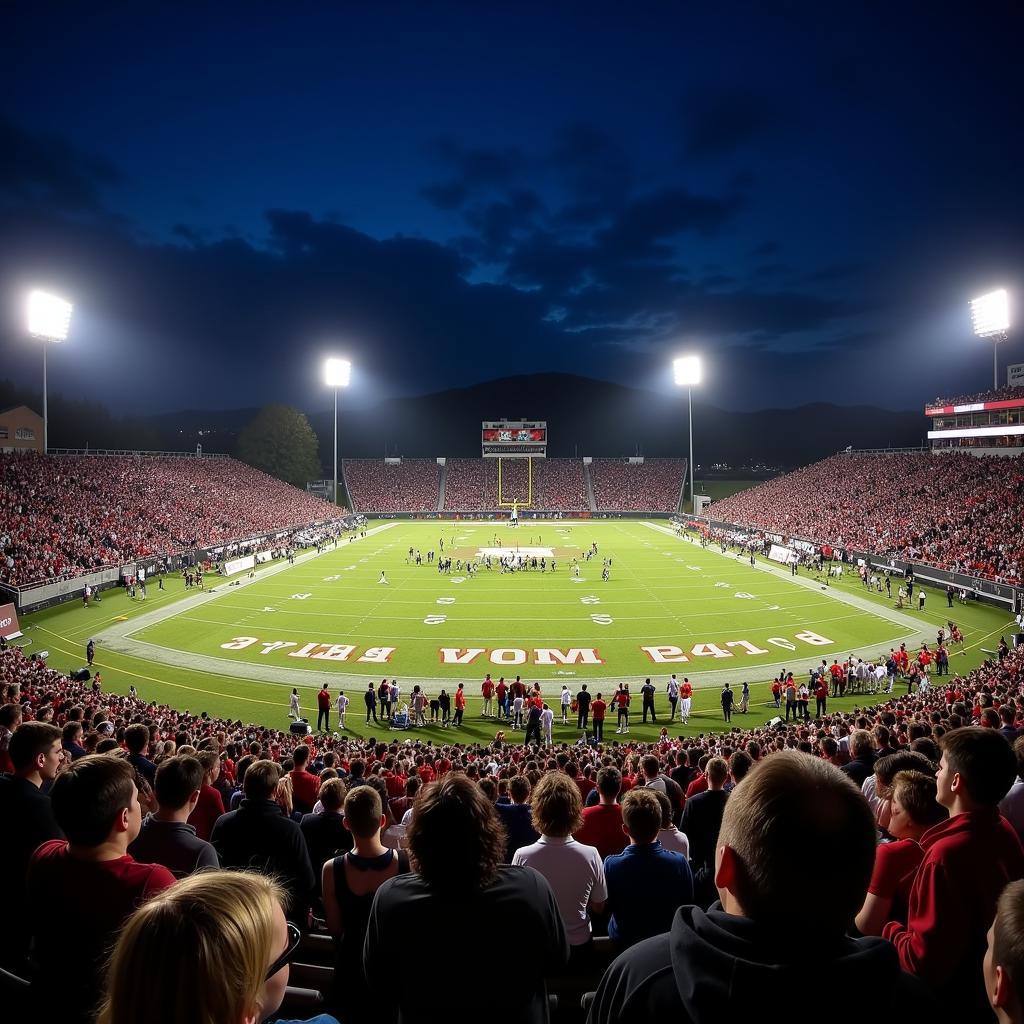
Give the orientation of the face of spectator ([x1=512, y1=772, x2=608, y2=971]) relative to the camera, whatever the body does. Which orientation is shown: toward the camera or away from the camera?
away from the camera

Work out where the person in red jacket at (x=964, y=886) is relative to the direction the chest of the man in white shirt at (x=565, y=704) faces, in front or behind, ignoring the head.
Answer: behind

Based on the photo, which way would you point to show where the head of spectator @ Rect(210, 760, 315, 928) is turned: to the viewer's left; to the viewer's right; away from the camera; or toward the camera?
away from the camera

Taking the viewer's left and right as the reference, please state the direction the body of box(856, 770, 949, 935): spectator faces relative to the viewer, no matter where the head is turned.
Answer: facing away from the viewer and to the left of the viewer

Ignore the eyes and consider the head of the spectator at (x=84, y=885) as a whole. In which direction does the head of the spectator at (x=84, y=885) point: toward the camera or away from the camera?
away from the camera

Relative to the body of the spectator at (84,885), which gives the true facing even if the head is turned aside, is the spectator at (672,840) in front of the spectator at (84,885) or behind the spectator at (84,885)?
in front

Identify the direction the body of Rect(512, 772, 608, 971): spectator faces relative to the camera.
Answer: away from the camera

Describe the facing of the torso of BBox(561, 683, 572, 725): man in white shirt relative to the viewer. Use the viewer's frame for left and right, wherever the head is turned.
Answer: facing away from the viewer

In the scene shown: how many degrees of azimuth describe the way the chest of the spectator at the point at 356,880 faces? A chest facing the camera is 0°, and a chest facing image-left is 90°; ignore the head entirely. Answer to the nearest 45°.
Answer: approximately 180°

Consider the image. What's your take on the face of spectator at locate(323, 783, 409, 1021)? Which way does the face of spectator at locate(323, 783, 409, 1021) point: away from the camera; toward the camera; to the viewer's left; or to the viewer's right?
away from the camera

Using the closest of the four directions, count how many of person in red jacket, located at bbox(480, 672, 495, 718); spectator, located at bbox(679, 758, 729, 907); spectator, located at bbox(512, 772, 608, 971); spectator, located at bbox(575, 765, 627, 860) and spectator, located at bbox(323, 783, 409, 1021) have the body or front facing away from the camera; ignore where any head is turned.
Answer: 5

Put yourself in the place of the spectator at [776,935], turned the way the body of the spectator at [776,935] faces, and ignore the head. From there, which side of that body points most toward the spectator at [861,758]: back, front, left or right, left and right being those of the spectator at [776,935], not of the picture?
front

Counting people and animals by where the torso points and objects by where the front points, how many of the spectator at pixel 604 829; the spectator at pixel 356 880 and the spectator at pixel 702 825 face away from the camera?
3

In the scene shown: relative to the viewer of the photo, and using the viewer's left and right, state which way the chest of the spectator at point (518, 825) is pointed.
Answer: facing away from the viewer

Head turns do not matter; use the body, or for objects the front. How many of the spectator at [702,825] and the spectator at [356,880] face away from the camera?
2

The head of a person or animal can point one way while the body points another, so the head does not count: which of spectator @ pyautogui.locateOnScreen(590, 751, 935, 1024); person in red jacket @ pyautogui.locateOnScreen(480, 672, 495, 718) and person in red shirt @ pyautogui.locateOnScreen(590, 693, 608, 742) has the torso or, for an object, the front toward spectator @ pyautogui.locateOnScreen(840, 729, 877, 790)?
spectator @ pyautogui.locateOnScreen(590, 751, 935, 1024)

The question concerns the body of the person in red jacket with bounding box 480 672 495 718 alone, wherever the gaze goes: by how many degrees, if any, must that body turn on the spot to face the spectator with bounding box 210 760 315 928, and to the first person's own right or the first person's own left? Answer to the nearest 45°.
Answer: approximately 180°
